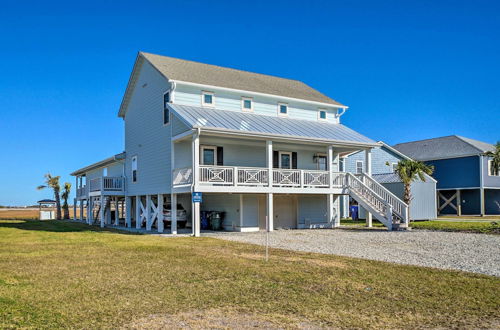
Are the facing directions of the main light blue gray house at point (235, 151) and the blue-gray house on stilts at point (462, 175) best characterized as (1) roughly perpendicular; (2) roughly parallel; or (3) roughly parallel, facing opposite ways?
roughly parallel

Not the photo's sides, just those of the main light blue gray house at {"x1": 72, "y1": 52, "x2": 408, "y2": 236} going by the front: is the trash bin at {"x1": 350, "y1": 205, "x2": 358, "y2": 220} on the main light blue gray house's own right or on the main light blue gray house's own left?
on the main light blue gray house's own left

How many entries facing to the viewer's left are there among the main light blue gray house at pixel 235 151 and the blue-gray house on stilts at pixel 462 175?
0

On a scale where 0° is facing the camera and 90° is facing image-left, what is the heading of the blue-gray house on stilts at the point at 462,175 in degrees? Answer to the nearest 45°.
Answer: approximately 315°

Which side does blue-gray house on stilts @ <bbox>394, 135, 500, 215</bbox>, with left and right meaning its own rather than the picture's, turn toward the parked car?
right

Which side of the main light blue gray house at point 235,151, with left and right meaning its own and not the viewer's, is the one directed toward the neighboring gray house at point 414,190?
left

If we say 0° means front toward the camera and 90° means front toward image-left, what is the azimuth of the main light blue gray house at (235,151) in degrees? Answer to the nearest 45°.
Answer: approximately 315°

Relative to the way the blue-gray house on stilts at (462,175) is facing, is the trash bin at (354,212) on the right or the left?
on its right

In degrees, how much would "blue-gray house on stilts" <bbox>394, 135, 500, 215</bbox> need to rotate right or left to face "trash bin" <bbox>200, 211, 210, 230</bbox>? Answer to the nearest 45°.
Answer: approximately 90° to its right

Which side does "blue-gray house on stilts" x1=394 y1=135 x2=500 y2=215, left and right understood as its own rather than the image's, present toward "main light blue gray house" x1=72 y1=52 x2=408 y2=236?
right
